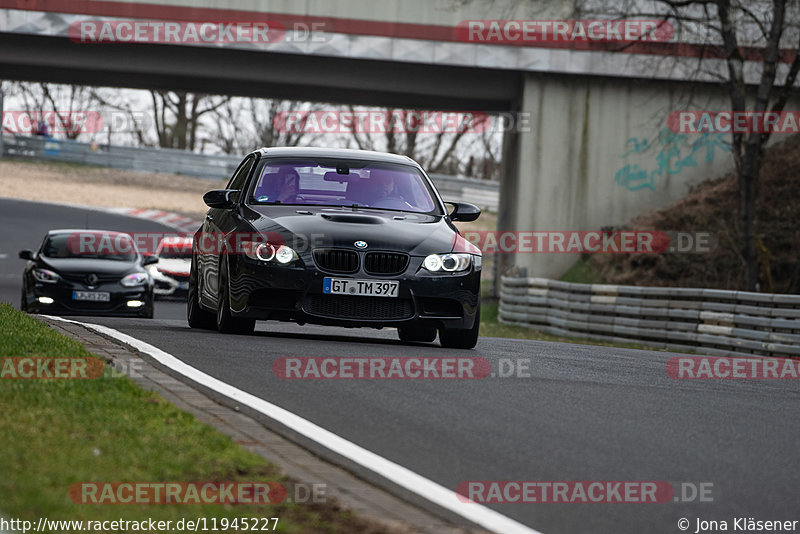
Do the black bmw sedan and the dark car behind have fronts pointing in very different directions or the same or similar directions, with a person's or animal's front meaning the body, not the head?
same or similar directions

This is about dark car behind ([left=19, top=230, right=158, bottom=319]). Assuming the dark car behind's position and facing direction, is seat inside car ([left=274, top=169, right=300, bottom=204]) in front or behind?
in front

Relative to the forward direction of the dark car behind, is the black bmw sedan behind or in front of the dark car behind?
in front

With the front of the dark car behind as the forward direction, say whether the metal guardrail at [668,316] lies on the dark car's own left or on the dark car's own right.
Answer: on the dark car's own left

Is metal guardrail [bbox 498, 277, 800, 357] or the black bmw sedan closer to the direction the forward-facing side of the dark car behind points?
the black bmw sedan

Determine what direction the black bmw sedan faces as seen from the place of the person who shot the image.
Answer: facing the viewer

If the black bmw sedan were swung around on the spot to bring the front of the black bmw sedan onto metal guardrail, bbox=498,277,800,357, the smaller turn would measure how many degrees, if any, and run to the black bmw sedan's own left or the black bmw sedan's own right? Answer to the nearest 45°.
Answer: approximately 135° to the black bmw sedan's own left

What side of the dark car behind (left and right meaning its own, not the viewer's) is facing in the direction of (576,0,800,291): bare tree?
left

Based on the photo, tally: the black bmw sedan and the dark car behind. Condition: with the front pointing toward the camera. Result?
2
